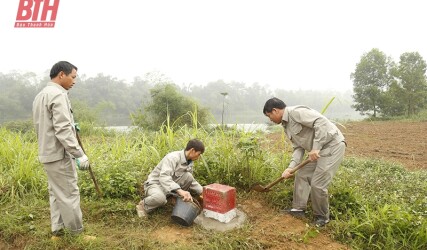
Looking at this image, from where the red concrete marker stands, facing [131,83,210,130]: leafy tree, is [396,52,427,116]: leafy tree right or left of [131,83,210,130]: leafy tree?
right

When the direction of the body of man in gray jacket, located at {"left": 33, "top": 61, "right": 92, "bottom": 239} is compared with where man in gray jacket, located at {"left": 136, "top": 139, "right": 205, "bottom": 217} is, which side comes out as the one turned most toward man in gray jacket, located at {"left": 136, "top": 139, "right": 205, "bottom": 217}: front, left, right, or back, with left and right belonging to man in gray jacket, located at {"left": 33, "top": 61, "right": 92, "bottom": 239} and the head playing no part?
front

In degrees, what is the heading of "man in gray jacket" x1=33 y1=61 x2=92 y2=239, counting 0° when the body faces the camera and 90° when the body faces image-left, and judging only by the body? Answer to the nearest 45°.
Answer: approximately 270°

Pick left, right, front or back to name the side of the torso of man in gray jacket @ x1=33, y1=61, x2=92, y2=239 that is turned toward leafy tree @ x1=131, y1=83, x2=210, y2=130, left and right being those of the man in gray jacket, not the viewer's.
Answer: left

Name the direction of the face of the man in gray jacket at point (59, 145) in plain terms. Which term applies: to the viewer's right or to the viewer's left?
to the viewer's right

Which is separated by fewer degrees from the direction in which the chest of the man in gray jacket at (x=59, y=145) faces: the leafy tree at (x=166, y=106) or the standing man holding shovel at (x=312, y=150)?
the standing man holding shovel

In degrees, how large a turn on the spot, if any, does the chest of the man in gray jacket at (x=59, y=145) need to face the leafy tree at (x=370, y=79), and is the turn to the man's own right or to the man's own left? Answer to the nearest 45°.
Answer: approximately 45° to the man's own left

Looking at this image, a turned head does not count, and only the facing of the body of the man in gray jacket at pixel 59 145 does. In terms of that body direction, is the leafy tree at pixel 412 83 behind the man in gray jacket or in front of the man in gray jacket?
in front

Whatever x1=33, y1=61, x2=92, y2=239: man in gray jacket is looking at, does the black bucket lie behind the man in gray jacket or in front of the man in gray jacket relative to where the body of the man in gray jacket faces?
in front

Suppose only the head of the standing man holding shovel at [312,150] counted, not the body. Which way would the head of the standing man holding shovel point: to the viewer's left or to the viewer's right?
to the viewer's left

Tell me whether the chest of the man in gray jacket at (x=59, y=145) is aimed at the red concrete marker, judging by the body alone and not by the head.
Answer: yes
